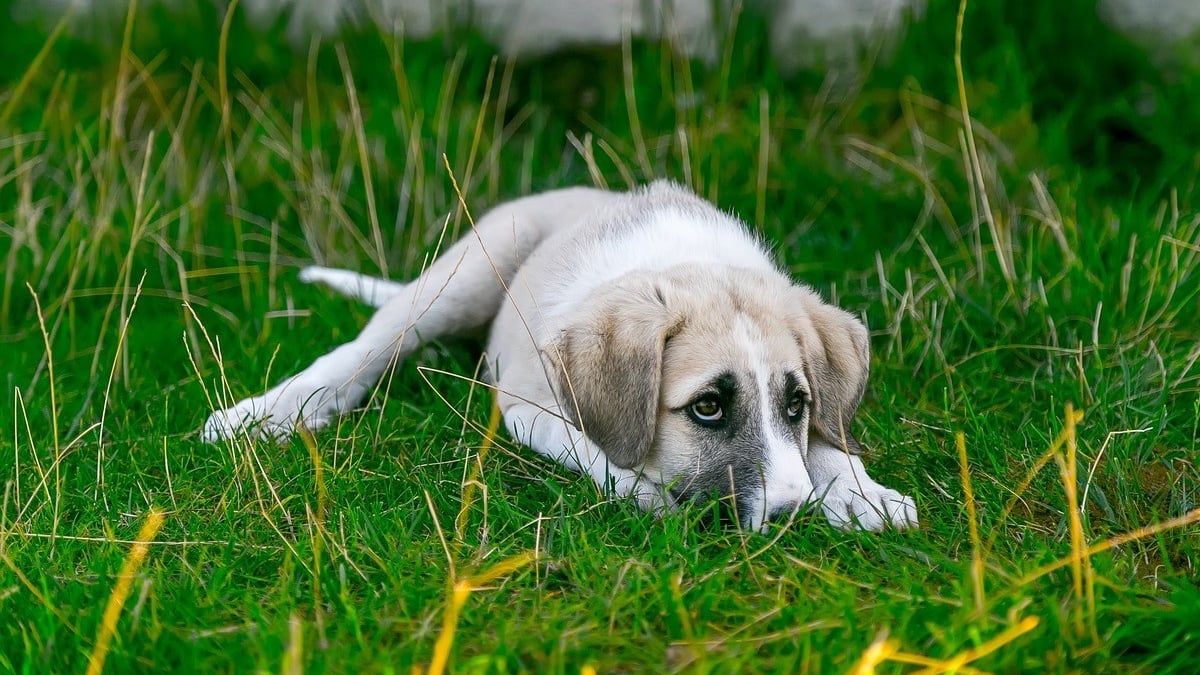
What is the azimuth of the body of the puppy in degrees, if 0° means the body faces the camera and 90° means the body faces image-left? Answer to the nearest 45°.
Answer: approximately 315°

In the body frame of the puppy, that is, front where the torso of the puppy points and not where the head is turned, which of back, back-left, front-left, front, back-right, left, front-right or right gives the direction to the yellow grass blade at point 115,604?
right
